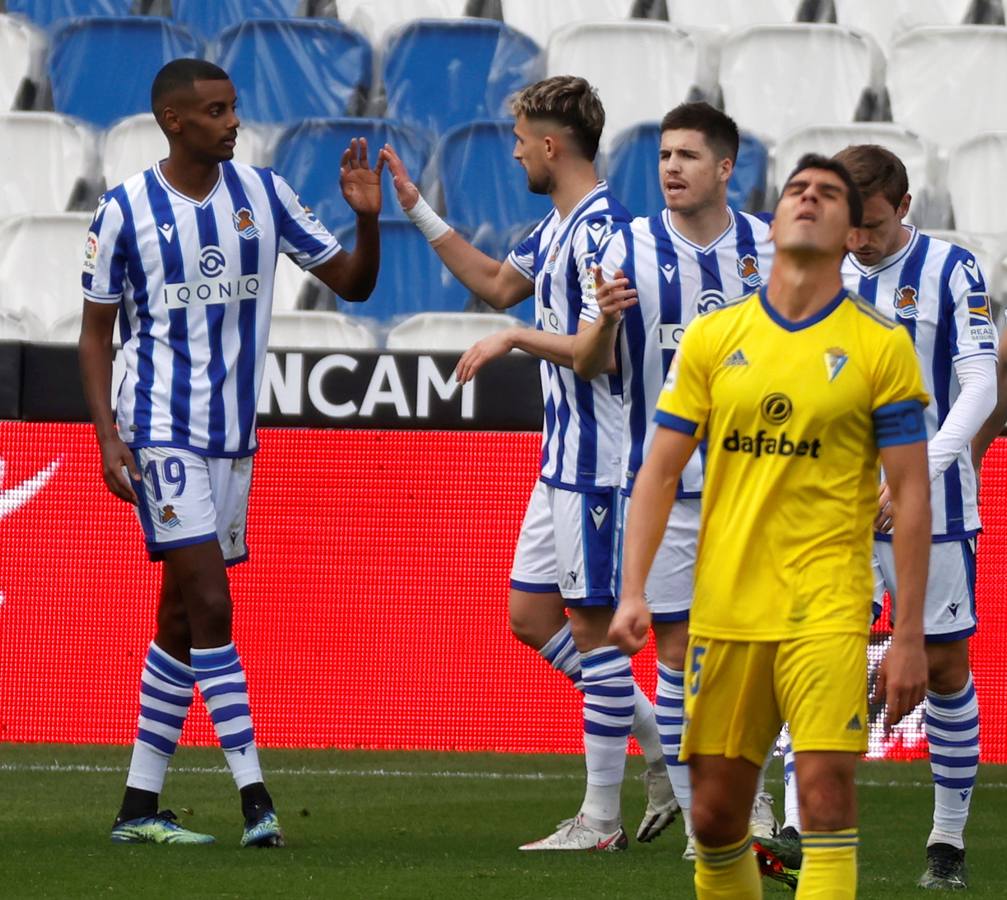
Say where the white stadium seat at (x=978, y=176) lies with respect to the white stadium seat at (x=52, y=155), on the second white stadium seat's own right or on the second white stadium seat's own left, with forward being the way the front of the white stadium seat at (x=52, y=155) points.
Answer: on the second white stadium seat's own left

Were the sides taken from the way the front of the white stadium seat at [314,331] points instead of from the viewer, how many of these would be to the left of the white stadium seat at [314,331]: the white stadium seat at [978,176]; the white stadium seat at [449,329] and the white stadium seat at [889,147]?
3

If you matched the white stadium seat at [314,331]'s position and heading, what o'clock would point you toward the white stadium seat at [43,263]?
the white stadium seat at [43,263] is roughly at 4 o'clock from the white stadium seat at [314,331].

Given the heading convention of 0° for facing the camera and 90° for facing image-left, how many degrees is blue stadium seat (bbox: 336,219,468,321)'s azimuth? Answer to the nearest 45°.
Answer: approximately 0°

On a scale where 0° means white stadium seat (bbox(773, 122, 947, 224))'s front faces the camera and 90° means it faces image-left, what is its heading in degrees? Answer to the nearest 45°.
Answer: approximately 0°

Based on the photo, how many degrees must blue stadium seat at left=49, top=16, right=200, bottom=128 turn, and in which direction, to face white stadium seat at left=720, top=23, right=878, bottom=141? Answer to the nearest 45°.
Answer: approximately 90° to its left

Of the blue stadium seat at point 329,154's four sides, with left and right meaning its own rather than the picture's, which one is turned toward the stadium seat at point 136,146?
right

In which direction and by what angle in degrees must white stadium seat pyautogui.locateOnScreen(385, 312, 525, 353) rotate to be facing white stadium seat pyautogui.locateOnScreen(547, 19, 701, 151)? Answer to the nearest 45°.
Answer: approximately 135° to its left

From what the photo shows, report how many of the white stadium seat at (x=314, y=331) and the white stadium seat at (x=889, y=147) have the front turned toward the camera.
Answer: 2

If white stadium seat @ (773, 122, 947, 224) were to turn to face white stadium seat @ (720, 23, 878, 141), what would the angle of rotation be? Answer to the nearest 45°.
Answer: approximately 135° to its right

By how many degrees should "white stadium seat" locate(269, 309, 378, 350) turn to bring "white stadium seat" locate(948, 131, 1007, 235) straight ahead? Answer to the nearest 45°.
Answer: approximately 90° to its left
